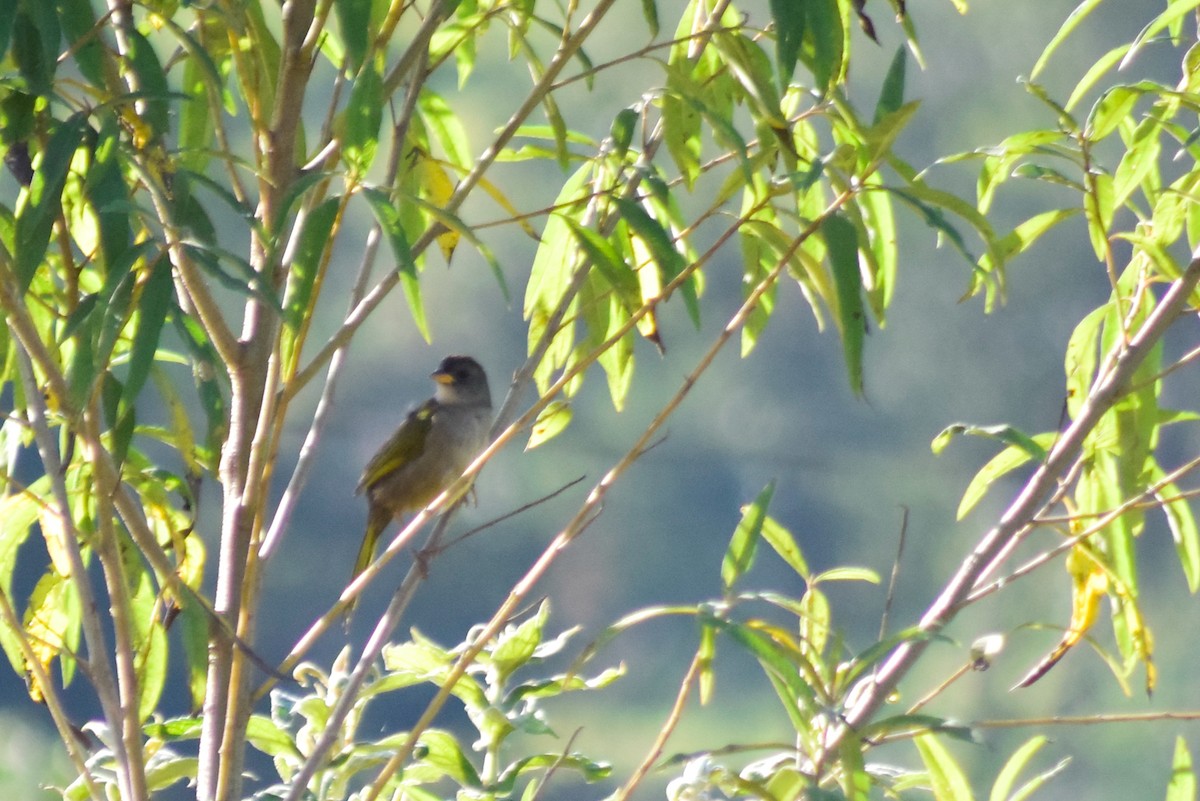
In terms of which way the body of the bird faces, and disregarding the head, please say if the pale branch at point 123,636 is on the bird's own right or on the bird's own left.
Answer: on the bird's own right

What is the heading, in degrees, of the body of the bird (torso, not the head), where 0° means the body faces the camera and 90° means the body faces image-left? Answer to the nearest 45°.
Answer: approximately 315°
